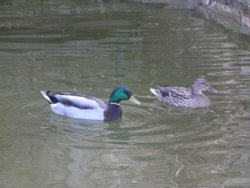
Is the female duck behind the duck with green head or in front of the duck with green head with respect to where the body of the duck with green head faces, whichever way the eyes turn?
in front

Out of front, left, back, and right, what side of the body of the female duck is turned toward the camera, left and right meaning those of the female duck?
right

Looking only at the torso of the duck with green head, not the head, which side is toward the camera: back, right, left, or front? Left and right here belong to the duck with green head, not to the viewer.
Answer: right

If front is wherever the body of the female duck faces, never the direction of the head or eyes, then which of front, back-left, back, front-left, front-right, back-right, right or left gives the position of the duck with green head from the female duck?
back-right

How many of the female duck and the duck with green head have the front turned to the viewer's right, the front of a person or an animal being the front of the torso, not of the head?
2
